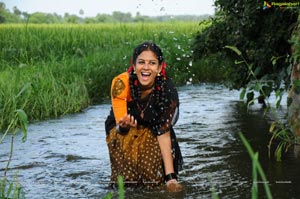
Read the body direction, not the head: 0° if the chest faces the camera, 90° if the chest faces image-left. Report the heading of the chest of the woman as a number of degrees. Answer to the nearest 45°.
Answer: approximately 0°
